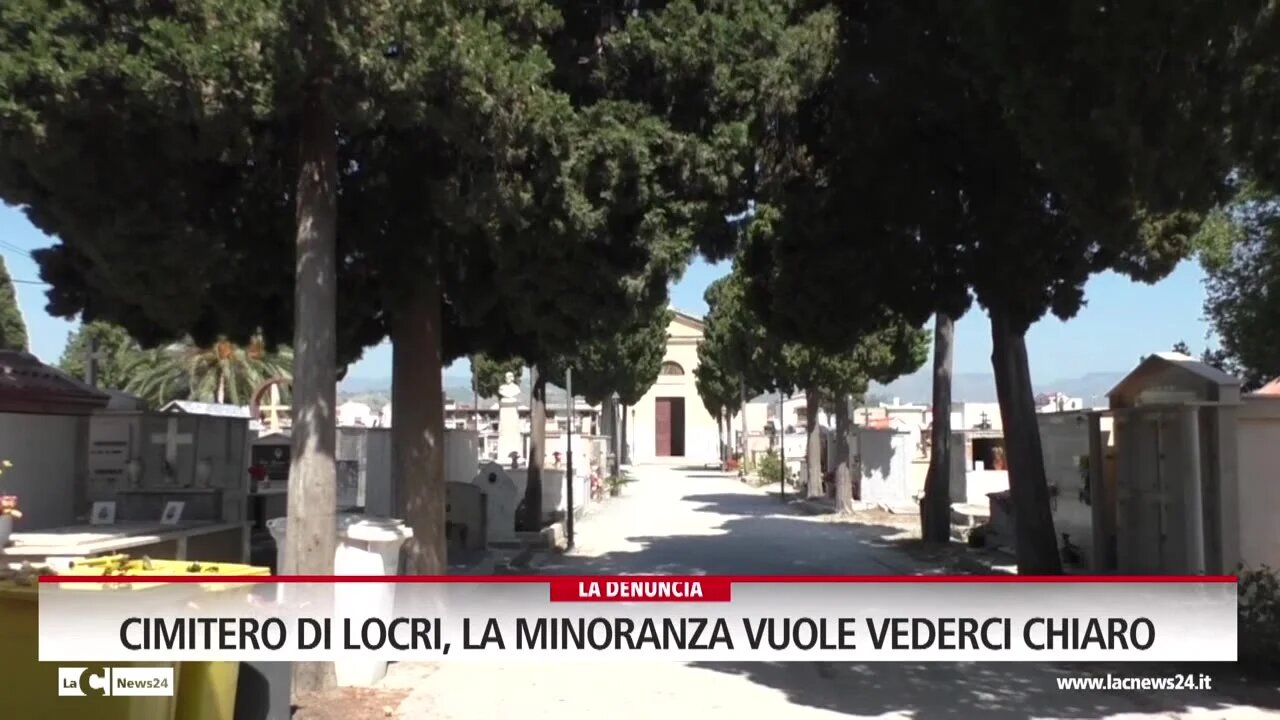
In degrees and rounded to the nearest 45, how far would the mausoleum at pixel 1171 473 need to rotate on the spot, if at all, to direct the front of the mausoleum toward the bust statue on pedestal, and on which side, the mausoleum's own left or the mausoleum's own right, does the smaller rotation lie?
approximately 90° to the mausoleum's own right

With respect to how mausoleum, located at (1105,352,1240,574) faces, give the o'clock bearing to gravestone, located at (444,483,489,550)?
gravestone, located at (444,483,489,550) is roughly at 2 o'clock from mausoleum, located at (1105,352,1240,574).

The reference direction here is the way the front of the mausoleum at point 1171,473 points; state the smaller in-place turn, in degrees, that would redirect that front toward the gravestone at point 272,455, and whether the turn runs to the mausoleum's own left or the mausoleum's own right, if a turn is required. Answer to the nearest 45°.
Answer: approximately 45° to the mausoleum's own right

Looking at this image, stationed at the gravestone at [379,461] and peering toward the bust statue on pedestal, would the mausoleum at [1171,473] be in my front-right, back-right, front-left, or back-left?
back-right

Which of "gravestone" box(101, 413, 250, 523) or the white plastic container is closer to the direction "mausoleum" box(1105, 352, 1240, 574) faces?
the white plastic container

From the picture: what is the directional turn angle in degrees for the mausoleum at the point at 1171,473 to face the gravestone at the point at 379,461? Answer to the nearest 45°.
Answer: approximately 45° to its right

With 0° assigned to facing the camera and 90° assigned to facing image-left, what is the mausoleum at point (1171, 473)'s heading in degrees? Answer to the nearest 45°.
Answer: approximately 45°

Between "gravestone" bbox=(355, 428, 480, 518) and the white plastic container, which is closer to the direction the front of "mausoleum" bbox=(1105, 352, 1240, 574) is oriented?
the white plastic container

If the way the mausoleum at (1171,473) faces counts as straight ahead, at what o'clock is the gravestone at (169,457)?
the gravestone at (169,457) is roughly at 1 o'clock from the mausoleum at (1171,473).

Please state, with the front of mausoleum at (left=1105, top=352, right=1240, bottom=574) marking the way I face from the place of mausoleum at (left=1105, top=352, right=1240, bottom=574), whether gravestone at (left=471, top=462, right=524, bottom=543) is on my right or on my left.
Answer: on my right

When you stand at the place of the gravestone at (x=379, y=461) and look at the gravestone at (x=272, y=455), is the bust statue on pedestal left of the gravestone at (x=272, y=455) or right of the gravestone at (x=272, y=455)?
right
